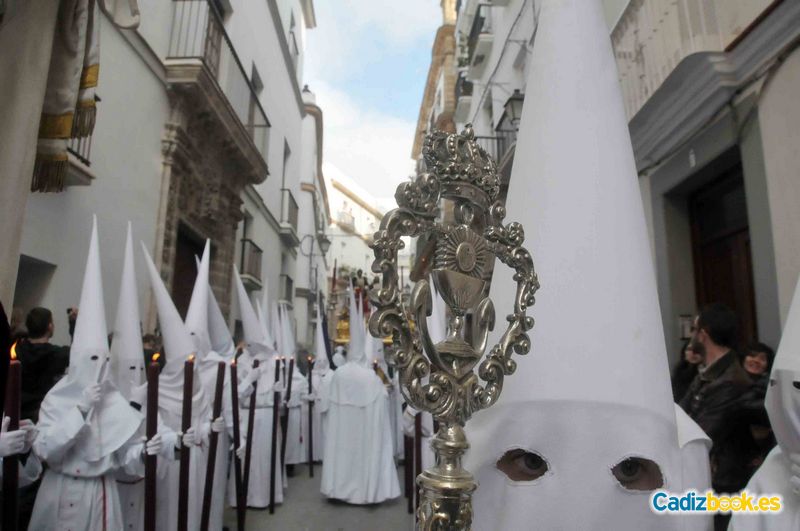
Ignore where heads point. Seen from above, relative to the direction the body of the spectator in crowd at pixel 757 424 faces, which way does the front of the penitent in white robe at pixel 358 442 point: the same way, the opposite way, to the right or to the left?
to the right

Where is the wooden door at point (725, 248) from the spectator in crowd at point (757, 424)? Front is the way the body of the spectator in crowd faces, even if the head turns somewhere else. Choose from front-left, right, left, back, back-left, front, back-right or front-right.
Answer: back-right

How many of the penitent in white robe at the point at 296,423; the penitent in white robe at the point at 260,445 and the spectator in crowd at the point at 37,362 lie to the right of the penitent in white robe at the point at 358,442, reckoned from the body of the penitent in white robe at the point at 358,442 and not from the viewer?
0

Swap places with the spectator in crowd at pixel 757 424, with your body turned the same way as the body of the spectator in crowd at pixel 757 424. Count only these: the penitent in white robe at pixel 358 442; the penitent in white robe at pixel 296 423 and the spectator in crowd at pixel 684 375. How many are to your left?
0

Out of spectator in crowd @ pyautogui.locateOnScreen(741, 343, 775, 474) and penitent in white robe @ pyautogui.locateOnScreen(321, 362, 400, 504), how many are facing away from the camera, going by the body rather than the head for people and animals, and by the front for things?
1

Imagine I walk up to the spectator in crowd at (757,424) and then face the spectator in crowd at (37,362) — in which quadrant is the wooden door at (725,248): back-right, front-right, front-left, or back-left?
back-right

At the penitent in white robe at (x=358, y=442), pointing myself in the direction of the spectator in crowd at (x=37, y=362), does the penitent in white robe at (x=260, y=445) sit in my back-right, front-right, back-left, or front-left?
front-right

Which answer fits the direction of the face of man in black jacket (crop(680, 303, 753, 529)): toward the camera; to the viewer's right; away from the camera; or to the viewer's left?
to the viewer's left

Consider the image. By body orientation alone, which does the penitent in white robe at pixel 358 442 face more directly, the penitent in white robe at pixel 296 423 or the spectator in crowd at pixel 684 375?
the penitent in white robe

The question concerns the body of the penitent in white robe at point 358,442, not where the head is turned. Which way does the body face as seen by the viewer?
away from the camera

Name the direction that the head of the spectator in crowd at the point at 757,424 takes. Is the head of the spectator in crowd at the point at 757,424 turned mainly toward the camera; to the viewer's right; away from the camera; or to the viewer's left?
toward the camera

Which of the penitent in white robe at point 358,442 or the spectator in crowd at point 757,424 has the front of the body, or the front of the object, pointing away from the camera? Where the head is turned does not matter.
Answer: the penitent in white robe

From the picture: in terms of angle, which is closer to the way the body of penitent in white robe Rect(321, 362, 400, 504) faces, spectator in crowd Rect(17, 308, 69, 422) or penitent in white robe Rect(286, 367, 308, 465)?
the penitent in white robe

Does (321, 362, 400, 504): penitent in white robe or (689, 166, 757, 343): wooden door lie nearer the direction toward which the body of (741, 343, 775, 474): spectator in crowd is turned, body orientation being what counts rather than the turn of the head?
the penitent in white robe

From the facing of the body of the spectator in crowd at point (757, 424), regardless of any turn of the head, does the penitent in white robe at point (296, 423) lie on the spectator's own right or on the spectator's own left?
on the spectator's own right

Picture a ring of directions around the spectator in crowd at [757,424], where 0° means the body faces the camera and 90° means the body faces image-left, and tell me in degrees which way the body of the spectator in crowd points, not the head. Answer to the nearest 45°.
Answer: approximately 45°
